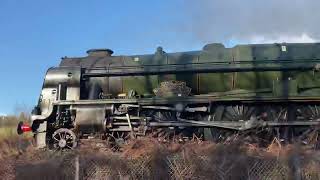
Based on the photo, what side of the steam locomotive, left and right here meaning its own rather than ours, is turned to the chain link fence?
left

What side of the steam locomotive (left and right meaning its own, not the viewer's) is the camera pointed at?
left
